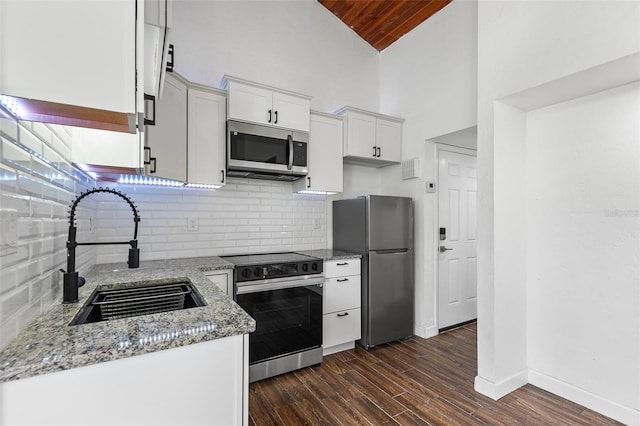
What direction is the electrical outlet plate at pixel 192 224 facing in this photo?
toward the camera

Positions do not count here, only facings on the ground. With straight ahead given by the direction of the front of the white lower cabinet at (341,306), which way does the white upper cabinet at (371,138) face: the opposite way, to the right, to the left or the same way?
the same way

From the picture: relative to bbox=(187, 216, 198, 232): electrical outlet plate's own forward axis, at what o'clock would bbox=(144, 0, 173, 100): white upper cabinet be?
The white upper cabinet is roughly at 12 o'clock from the electrical outlet plate.

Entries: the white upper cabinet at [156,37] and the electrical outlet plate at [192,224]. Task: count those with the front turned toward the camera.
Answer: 1

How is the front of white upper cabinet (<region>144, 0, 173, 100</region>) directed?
to the viewer's right

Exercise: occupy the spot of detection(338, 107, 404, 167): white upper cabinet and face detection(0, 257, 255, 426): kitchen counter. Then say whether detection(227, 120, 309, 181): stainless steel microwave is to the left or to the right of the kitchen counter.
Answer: right

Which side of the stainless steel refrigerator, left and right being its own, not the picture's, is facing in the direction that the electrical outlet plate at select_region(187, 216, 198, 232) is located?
right

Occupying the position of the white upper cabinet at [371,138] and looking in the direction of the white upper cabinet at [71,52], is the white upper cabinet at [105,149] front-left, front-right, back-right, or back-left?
front-right

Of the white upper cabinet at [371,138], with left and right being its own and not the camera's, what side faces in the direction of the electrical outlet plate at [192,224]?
right

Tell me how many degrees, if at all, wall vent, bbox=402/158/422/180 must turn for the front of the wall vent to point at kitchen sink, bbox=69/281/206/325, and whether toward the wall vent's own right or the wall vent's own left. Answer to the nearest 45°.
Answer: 0° — it already faces it

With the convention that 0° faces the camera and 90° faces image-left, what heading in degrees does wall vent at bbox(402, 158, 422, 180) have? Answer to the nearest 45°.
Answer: approximately 45°

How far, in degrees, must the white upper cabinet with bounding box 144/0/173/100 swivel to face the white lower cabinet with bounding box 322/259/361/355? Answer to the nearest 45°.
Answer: approximately 45° to its left

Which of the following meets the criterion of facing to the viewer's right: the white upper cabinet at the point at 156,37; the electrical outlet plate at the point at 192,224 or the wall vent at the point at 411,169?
the white upper cabinet

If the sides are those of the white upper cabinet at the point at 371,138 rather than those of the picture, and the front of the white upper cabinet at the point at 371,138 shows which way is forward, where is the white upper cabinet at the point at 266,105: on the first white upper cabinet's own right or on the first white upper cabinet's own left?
on the first white upper cabinet's own right

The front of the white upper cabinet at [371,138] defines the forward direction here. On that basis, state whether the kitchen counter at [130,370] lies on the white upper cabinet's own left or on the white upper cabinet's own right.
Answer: on the white upper cabinet's own right
